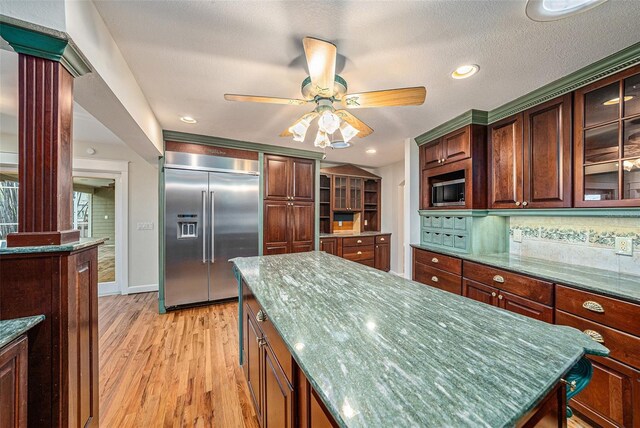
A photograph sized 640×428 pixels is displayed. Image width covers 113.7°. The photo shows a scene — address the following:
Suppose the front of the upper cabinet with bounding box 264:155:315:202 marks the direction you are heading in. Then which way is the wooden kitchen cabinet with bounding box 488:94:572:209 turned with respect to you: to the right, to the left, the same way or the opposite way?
to the right

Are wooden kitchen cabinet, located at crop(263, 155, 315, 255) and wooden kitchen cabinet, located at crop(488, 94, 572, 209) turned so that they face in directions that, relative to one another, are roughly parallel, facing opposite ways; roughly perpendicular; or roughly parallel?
roughly perpendicular

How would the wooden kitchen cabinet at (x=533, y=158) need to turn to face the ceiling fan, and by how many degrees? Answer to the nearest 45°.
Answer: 0° — it already faces it

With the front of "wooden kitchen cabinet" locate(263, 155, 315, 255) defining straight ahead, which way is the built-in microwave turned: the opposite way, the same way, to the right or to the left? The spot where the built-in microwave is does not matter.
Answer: to the right

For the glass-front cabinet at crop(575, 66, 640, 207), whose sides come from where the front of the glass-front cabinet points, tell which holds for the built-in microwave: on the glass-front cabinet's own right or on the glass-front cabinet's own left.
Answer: on the glass-front cabinet's own right

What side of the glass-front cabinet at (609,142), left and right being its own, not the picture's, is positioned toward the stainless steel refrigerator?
front

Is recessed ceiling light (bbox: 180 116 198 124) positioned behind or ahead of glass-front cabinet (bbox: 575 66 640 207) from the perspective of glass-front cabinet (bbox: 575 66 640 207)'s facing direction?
ahead

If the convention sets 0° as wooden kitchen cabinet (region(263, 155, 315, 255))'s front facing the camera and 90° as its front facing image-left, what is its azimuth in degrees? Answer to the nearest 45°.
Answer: approximately 0°
